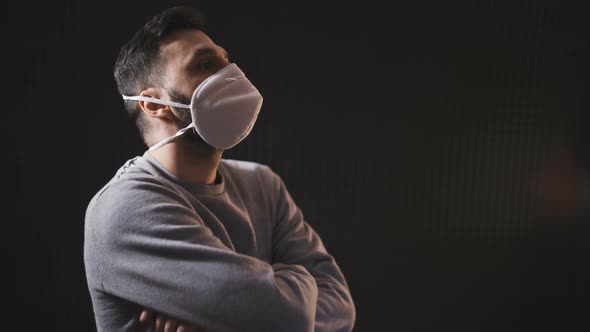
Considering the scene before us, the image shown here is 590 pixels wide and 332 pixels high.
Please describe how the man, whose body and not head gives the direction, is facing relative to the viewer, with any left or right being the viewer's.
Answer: facing the viewer and to the right of the viewer

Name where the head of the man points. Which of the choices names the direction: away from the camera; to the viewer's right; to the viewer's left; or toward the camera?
to the viewer's right
